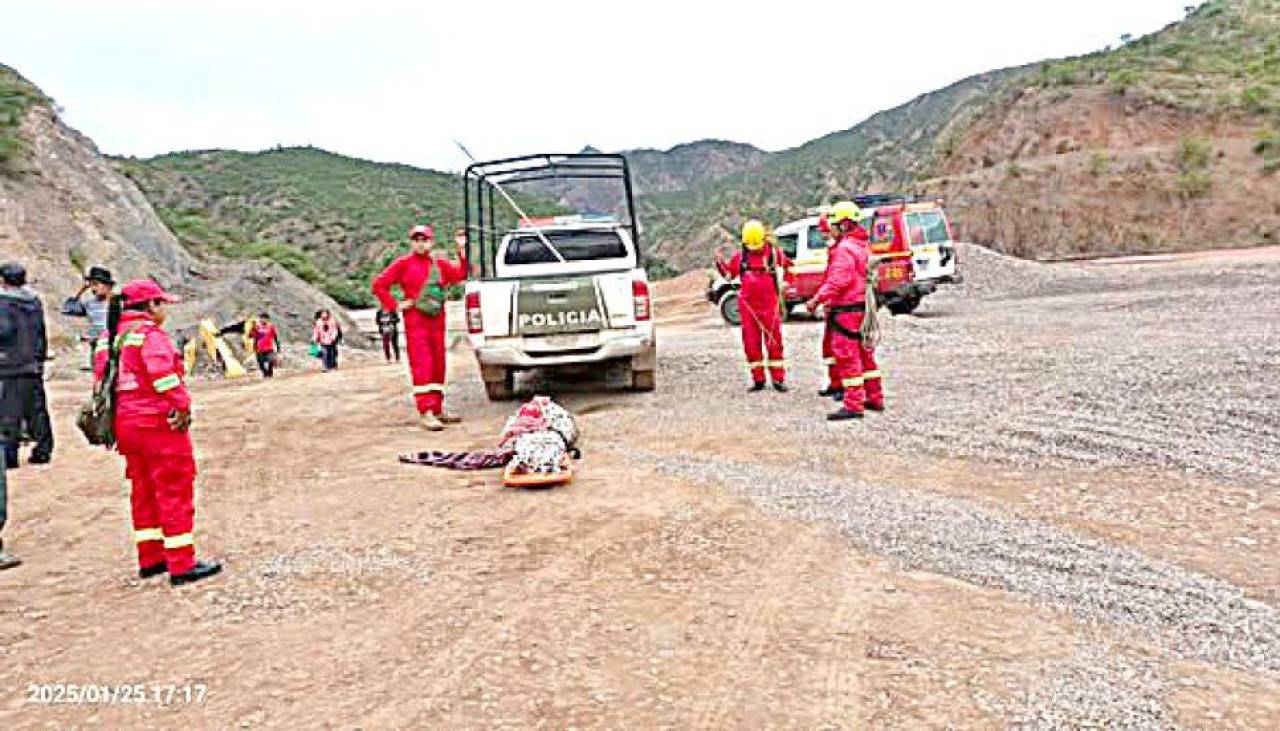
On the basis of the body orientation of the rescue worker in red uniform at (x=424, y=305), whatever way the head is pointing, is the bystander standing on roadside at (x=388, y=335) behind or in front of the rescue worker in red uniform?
behind

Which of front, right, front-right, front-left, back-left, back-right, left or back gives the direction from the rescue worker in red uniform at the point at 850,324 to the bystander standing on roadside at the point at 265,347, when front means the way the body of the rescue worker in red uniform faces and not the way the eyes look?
front-right

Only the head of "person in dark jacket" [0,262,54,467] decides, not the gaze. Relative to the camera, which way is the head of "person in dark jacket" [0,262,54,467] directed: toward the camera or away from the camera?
away from the camera

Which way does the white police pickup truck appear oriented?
away from the camera

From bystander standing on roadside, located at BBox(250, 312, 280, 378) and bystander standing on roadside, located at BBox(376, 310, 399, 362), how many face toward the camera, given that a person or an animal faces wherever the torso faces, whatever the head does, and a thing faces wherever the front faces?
2

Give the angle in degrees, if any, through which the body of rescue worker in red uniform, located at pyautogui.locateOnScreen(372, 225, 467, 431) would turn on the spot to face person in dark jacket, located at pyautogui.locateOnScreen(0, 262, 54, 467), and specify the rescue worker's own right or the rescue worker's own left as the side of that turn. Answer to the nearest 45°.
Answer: approximately 90° to the rescue worker's own right

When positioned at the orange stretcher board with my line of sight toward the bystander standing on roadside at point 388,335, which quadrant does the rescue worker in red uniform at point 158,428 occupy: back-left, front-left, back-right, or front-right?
back-left

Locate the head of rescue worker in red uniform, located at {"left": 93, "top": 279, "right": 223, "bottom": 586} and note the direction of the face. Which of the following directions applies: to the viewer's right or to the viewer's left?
to the viewer's right

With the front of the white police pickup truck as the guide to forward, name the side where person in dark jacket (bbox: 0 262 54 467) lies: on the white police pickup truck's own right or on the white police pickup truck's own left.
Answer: on the white police pickup truck's own left

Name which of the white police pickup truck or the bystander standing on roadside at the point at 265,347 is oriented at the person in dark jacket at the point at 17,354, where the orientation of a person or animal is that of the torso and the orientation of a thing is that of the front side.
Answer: the bystander standing on roadside

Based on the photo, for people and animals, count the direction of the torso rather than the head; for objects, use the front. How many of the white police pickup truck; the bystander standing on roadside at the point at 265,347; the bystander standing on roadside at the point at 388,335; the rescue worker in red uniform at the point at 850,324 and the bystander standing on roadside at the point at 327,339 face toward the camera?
3

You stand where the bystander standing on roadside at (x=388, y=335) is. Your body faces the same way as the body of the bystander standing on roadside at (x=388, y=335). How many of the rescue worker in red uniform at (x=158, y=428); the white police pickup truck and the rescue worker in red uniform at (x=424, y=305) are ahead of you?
3

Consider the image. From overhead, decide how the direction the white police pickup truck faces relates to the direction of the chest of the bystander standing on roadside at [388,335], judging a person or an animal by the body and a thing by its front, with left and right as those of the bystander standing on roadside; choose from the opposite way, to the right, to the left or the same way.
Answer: the opposite way
